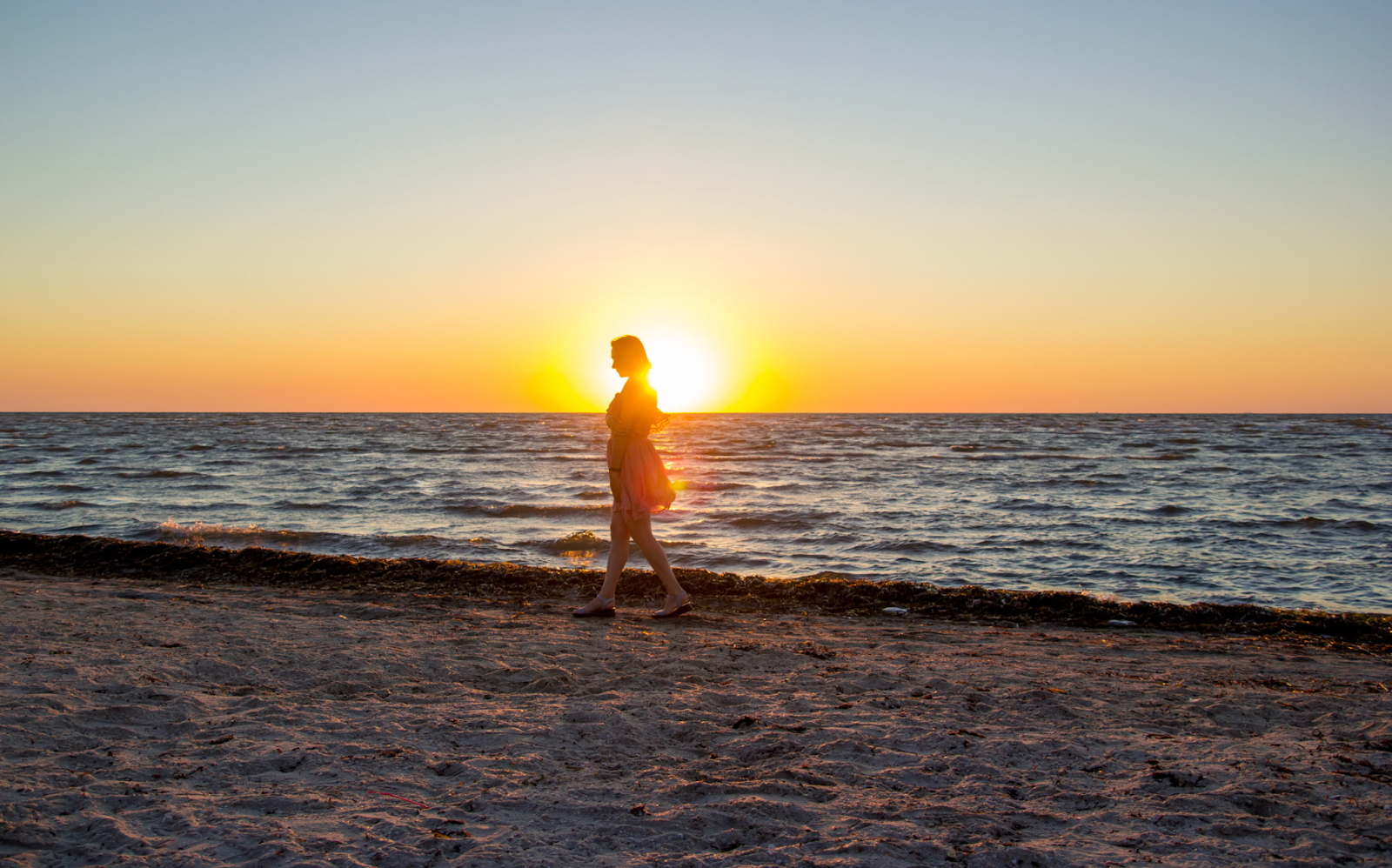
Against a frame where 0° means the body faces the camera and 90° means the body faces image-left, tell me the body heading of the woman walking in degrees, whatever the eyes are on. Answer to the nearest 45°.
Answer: approximately 90°
